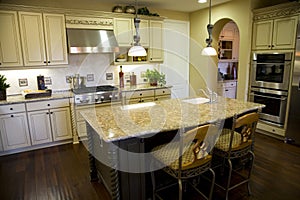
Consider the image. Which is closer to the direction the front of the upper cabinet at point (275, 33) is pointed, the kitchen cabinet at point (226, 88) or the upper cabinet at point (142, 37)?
the upper cabinet

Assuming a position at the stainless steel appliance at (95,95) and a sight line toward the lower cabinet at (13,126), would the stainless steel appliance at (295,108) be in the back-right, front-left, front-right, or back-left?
back-left

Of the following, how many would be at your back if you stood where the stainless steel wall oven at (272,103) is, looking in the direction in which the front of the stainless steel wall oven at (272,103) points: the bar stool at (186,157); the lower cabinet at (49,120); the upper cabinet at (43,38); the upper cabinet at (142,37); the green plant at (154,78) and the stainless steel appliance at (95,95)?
0

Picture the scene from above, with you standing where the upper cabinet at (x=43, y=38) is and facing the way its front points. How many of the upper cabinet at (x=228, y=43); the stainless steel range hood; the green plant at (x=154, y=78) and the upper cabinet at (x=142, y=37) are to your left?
4

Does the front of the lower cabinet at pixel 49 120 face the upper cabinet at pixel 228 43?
no

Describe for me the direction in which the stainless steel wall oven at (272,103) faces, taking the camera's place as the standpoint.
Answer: facing the viewer and to the left of the viewer

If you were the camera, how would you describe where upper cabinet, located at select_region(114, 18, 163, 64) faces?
facing the viewer

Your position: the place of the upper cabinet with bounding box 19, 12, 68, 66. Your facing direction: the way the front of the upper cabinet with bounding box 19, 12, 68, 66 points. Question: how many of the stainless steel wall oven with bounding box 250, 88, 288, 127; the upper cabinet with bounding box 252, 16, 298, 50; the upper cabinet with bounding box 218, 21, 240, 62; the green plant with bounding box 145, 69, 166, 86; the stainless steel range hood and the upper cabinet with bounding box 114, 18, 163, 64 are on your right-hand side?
0

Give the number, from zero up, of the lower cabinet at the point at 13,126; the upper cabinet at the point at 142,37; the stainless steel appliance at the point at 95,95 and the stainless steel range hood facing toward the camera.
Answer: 4

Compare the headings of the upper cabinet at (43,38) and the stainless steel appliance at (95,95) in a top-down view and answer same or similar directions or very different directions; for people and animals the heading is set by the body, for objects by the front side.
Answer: same or similar directions

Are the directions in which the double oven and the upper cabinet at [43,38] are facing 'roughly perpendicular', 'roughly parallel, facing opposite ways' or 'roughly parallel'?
roughly perpendicular

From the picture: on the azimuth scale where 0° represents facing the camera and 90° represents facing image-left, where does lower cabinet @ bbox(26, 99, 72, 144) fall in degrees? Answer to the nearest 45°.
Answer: approximately 0°

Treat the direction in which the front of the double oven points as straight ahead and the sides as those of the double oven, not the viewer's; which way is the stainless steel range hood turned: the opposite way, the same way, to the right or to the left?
to the left

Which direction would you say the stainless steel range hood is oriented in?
toward the camera

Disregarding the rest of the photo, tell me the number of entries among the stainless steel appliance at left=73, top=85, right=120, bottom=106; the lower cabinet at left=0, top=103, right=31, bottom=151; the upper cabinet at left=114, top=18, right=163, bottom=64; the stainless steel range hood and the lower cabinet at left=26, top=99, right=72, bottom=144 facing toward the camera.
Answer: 5

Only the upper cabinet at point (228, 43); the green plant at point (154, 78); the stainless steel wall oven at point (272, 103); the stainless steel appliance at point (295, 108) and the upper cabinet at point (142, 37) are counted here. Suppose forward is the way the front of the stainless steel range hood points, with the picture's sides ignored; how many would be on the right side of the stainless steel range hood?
0

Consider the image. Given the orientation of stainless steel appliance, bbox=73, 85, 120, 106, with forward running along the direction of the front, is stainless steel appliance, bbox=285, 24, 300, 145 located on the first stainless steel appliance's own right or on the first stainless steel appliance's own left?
on the first stainless steel appliance's own left

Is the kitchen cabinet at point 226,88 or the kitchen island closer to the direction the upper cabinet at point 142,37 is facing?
the kitchen island
